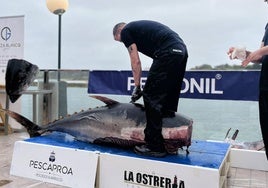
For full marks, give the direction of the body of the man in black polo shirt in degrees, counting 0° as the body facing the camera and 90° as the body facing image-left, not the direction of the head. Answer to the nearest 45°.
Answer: approximately 90°

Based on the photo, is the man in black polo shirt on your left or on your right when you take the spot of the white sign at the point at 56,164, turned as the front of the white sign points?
on your left

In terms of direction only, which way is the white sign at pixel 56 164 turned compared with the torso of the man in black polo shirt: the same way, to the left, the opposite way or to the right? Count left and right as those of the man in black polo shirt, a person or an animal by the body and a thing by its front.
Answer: to the left

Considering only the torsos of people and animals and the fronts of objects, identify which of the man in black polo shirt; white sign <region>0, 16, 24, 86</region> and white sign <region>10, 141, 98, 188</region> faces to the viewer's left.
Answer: the man in black polo shirt

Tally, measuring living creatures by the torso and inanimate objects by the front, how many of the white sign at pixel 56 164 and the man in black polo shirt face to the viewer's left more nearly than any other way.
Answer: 1

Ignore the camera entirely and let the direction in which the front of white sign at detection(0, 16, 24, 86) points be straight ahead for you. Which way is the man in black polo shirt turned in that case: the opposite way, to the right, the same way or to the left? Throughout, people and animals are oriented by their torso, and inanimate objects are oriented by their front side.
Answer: to the right

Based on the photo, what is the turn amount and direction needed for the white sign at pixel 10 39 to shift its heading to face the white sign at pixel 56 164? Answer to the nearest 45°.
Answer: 0° — it already faces it

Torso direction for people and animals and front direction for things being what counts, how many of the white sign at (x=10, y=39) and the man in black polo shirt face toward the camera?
1

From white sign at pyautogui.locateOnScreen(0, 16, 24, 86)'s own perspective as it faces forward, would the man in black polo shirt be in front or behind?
in front
